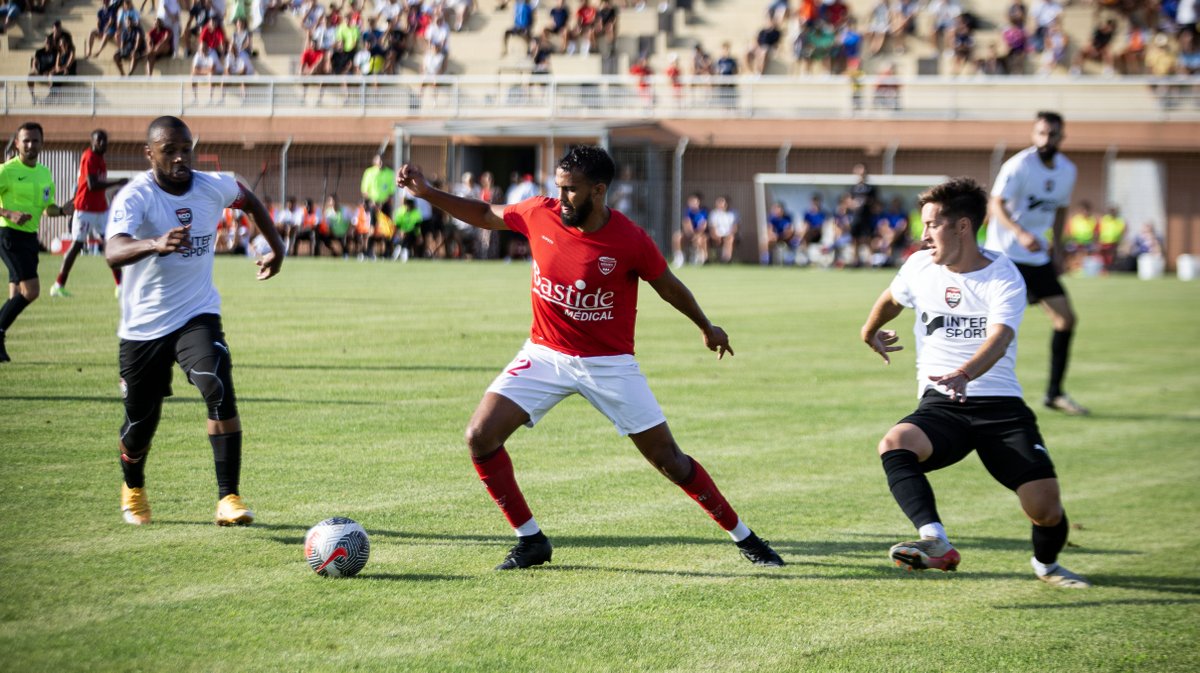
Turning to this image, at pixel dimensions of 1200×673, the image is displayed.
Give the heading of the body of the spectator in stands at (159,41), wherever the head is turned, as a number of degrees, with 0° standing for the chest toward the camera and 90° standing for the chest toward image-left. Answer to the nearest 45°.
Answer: approximately 45°

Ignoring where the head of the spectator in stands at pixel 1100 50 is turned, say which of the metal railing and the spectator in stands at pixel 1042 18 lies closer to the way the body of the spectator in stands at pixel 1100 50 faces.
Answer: the metal railing

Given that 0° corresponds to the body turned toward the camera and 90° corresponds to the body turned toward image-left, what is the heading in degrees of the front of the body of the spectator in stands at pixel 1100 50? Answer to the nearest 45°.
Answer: approximately 45°

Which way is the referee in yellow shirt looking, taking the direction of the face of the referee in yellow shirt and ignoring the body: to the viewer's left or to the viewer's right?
to the viewer's right

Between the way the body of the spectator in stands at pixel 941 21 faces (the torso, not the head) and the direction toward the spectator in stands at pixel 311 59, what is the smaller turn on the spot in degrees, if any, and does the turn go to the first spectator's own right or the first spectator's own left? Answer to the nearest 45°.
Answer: approximately 45° to the first spectator's own right

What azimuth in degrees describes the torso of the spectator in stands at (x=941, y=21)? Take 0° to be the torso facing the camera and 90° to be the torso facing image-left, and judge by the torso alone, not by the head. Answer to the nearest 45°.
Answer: approximately 0°

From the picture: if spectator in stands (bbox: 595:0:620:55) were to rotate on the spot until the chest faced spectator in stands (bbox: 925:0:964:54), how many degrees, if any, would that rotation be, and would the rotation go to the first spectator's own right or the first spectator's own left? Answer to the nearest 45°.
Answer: approximately 90° to the first spectator's own left

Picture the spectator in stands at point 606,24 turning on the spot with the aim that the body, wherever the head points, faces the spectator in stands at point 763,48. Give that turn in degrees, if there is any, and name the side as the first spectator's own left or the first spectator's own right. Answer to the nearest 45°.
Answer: approximately 90° to the first spectator's own left

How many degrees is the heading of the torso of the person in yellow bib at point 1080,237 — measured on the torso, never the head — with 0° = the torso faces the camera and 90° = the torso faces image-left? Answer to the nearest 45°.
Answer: approximately 45°
